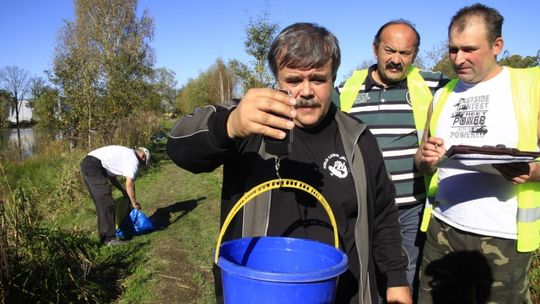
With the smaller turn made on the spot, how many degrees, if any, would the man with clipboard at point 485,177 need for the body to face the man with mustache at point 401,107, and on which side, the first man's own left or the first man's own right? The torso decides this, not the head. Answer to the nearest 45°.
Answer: approximately 90° to the first man's own right

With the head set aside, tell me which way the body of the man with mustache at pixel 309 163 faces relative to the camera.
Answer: toward the camera

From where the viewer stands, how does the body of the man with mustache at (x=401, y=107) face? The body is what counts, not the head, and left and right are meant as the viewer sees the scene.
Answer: facing the viewer

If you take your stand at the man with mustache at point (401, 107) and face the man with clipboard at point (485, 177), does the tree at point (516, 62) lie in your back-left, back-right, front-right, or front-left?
back-left

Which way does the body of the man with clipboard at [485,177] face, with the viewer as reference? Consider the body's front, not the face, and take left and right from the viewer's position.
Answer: facing the viewer and to the left of the viewer

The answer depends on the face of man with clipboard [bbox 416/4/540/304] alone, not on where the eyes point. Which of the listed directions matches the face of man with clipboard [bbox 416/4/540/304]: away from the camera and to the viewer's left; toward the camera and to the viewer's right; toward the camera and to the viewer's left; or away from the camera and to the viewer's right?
toward the camera and to the viewer's left

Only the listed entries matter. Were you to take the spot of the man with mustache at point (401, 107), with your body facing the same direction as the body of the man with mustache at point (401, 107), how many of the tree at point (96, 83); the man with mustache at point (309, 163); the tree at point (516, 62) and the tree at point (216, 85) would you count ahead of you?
1

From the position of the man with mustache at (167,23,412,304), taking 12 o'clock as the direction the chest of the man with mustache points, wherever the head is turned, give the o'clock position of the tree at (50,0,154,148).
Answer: The tree is roughly at 5 o'clock from the man with mustache.

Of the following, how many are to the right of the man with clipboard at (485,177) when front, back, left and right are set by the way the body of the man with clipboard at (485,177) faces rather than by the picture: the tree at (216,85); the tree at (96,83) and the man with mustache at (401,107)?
3

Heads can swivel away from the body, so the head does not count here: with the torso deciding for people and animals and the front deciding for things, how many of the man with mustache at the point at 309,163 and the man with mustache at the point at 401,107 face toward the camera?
2

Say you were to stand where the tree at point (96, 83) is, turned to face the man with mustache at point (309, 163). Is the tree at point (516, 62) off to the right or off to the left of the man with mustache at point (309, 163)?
left
